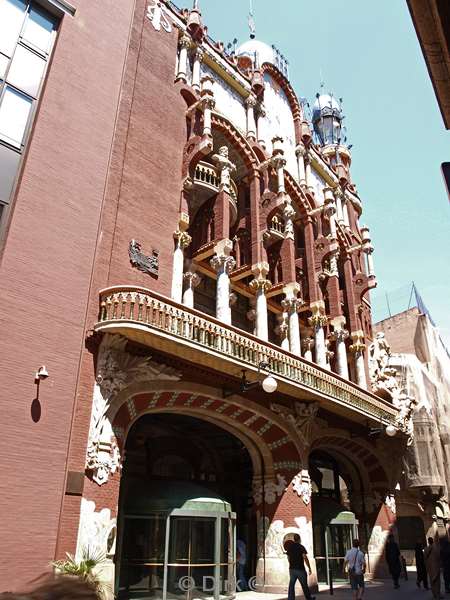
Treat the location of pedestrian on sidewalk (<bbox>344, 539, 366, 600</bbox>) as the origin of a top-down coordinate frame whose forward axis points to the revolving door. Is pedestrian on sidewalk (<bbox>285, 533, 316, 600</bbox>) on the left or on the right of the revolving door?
left

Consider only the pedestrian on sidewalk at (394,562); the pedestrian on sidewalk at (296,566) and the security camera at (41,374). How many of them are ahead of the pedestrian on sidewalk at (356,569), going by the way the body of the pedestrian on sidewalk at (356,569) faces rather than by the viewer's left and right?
1
